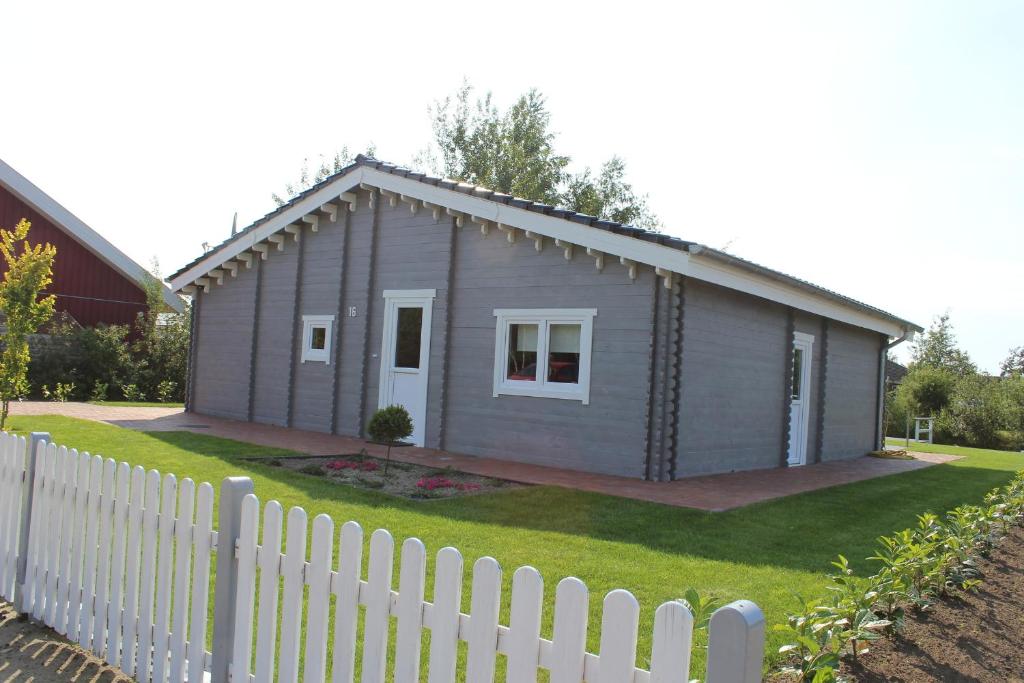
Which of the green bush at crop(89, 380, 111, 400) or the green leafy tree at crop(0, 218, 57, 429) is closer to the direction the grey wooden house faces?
the green leafy tree

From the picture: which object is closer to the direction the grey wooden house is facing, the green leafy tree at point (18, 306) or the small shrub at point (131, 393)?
the green leafy tree

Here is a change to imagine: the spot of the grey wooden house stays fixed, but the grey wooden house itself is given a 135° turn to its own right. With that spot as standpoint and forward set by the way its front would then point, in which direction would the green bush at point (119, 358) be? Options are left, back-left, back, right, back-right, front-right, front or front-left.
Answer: front-left

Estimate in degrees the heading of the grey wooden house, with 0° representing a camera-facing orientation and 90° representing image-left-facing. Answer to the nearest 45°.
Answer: approximately 45°

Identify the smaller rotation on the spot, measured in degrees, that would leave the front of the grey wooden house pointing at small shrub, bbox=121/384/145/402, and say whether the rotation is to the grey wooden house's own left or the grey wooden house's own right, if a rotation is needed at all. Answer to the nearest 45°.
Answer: approximately 90° to the grey wooden house's own right

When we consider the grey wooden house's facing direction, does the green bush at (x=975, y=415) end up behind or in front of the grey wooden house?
behind

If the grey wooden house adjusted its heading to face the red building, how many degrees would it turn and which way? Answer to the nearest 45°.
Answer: approximately 90° to its right

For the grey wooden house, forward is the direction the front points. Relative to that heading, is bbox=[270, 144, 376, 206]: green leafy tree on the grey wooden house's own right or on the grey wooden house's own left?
on the grey wooden house's own right

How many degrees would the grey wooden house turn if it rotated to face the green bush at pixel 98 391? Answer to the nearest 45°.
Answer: approximately 90° to its right

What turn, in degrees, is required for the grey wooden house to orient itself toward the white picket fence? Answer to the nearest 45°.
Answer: approximately 45° to its left

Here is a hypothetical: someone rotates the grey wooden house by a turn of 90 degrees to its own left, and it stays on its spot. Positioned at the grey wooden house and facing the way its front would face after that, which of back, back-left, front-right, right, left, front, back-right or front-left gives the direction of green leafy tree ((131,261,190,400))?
back

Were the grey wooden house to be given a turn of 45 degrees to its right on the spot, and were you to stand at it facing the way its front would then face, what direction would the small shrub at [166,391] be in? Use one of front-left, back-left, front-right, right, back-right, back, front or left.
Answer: front-right
